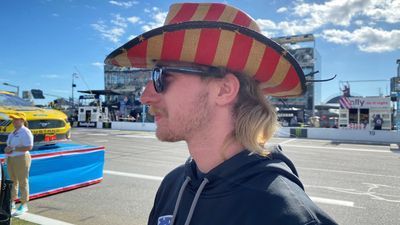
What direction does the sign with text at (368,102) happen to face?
toward the camera

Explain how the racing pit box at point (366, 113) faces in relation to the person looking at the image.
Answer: facing the viewer

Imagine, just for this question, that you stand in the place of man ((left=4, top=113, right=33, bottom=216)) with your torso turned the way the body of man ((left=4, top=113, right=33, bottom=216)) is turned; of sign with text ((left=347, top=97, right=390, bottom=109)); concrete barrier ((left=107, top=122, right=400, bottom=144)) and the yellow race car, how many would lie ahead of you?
0

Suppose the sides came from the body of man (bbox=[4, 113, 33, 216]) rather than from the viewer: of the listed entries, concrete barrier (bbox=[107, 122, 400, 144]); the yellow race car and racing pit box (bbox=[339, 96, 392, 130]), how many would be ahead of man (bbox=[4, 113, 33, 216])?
0

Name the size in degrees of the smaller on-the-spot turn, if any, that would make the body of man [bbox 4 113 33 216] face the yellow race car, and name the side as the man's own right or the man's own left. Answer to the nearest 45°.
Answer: approximately 135° to the man's own right

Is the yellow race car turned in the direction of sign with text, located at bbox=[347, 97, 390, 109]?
no

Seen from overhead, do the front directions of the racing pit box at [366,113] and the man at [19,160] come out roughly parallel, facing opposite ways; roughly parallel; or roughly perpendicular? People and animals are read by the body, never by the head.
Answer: roughly parallel

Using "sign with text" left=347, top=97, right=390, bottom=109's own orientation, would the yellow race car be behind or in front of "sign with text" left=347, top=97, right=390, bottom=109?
in front

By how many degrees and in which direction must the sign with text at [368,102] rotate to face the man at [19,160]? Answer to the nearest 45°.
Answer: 0° — it already faces them

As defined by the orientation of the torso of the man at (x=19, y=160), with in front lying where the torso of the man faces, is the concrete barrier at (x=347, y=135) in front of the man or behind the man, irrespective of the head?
behind

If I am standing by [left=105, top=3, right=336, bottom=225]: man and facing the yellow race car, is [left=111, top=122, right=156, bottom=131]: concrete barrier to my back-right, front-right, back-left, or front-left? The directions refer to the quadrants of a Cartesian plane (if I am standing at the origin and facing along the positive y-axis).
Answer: front-right

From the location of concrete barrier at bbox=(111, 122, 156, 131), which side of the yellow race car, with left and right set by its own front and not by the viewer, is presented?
left

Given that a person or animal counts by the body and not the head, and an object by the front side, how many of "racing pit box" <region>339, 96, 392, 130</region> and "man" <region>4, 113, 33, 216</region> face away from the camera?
0

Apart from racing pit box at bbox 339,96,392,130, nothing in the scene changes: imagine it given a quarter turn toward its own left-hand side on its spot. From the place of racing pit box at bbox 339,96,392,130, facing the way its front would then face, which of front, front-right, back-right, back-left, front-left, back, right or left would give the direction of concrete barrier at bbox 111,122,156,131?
back

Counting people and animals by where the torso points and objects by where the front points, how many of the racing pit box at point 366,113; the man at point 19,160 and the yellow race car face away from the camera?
0

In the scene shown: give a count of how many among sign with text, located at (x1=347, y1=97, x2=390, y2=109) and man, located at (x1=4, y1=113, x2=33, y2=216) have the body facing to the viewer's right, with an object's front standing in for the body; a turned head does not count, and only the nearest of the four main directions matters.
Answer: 0

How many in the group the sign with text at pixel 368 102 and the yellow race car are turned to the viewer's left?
0

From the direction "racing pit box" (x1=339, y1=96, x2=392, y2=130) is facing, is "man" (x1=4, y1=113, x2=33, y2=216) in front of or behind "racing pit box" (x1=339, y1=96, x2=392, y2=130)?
in front

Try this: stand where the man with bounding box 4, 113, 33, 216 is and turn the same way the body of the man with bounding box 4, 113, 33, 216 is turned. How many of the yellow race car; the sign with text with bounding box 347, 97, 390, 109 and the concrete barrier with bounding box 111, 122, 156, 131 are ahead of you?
0

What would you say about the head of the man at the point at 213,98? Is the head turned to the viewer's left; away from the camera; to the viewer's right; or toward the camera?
to the viewer's left

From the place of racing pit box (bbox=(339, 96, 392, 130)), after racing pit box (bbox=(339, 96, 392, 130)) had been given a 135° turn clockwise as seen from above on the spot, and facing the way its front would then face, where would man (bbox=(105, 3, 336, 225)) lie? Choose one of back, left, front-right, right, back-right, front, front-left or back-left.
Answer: back-left
